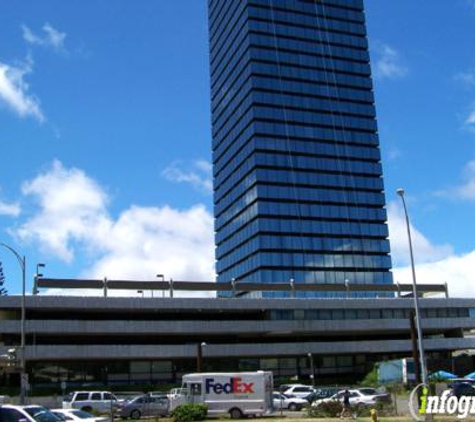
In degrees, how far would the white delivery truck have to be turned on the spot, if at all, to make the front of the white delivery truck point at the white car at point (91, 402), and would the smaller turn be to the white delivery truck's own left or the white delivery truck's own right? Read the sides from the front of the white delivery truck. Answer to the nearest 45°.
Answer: approximately 45° to the white delivery truck's own right

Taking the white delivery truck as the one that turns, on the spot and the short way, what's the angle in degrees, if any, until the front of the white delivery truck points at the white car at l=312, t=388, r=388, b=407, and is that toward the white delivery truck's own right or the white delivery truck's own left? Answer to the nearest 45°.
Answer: approximately 135° to the white delivery truck's own right

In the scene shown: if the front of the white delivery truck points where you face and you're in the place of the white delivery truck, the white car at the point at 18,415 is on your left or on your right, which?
on your left

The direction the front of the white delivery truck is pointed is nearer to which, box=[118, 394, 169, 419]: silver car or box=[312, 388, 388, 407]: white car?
the silver car

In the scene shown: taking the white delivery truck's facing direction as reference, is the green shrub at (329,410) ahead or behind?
behind

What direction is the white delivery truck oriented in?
to the viewer's left

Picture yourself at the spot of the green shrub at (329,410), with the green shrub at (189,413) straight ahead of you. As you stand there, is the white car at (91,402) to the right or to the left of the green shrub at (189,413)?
right

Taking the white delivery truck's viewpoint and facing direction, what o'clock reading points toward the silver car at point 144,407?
The silver car is roughly at 1 o'clock from the white delivery truck.

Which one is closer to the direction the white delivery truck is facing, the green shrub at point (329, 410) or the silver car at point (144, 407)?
the silver car

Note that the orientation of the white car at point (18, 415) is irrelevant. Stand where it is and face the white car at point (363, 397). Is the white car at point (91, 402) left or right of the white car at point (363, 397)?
left
